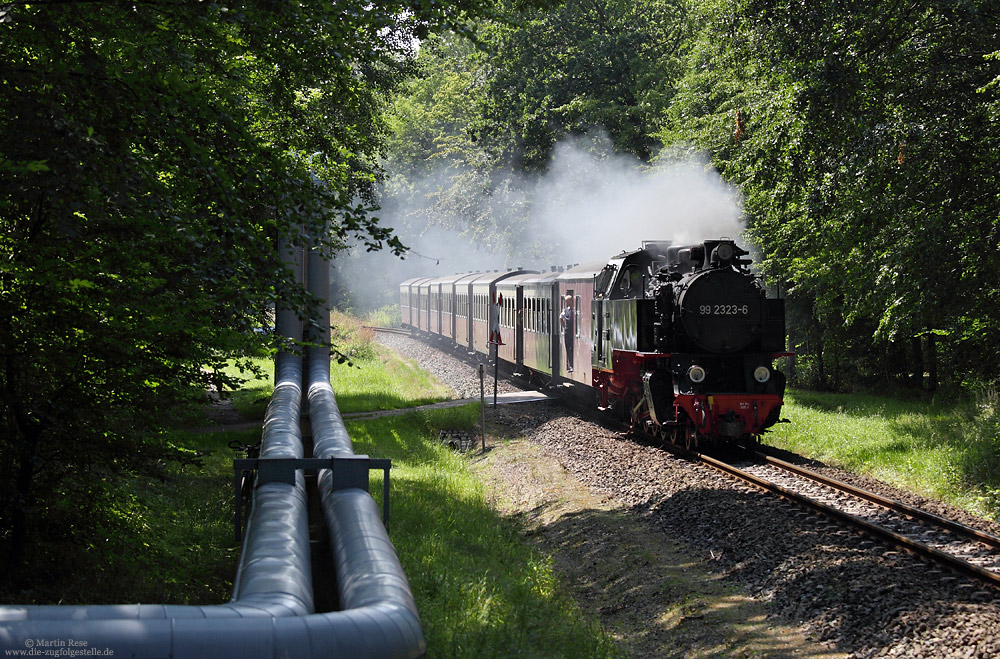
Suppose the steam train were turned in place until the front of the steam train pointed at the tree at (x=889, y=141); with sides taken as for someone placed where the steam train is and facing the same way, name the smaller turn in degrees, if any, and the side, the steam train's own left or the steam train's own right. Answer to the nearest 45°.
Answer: approximately 45° to the steam train's own left

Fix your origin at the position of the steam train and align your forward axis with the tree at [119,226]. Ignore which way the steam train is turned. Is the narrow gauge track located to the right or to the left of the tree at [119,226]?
left

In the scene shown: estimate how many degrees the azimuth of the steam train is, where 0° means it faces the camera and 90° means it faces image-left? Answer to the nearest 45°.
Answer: approximately 315°

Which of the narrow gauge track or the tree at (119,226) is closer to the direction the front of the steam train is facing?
the narrow gauge track

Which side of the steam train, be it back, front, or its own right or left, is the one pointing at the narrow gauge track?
front

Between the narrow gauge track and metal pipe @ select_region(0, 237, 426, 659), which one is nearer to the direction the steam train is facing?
the narrow gauge track

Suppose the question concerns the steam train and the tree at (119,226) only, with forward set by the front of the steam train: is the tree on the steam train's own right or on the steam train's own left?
on the steam train's own right
